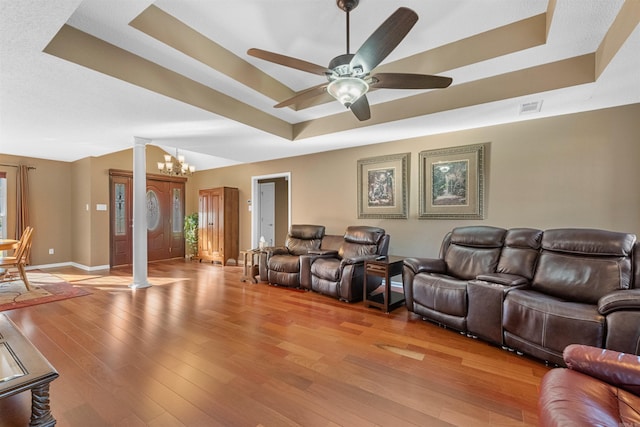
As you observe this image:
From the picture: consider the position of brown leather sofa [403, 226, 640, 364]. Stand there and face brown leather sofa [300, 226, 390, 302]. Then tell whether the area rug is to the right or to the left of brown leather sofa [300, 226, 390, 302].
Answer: left

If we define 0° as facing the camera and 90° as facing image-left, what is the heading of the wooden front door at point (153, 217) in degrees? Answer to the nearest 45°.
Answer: approximately 315°

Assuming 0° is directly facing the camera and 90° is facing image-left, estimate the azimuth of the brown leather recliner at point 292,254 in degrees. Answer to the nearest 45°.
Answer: approximately 45°

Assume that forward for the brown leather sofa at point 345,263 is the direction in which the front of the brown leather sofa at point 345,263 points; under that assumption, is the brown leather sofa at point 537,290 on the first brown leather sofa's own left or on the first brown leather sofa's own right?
on the first brown leather sofa's own left

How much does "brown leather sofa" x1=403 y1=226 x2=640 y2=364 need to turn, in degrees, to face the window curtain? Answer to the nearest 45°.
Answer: approximately 45° to its right

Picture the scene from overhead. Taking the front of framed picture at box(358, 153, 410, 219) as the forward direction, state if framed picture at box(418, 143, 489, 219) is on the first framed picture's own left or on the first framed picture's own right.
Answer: on the first framed picture's own left

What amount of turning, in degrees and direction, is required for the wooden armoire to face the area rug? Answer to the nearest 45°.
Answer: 0° — it already faces it

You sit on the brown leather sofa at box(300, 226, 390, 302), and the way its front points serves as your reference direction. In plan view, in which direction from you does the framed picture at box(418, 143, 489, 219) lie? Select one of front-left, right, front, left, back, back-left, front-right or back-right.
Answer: back-left

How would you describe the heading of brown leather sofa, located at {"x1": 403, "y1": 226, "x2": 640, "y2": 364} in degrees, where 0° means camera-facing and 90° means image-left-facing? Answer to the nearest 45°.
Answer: approximately 45°
